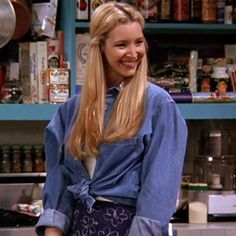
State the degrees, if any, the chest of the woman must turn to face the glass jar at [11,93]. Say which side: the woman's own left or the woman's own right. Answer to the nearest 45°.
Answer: approximately 90° to the woman's own right

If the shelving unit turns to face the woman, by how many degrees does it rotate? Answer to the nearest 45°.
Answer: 0° — it already faces them

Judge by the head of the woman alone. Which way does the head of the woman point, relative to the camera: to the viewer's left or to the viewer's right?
to the viewer's right

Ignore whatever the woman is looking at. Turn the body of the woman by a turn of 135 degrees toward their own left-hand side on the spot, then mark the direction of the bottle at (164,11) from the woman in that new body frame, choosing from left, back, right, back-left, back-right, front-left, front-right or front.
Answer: left

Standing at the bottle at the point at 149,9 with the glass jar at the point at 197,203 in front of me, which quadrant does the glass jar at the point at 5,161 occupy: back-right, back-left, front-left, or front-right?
back-right

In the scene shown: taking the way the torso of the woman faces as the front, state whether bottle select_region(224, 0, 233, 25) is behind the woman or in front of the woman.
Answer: behind

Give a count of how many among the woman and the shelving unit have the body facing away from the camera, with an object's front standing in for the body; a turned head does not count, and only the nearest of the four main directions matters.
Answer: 0

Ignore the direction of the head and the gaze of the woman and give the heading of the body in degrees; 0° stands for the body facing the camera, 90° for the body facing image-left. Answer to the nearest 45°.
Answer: approximately 45°
